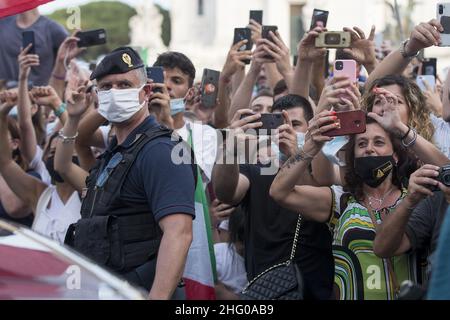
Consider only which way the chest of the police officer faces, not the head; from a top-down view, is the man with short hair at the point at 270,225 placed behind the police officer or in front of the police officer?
behind

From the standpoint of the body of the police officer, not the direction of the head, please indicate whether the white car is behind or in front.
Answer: in front

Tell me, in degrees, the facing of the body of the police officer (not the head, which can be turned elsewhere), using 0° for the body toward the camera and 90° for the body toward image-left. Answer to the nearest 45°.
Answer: approximately 45°

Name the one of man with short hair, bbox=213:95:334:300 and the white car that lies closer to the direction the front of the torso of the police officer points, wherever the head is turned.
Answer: the white car
